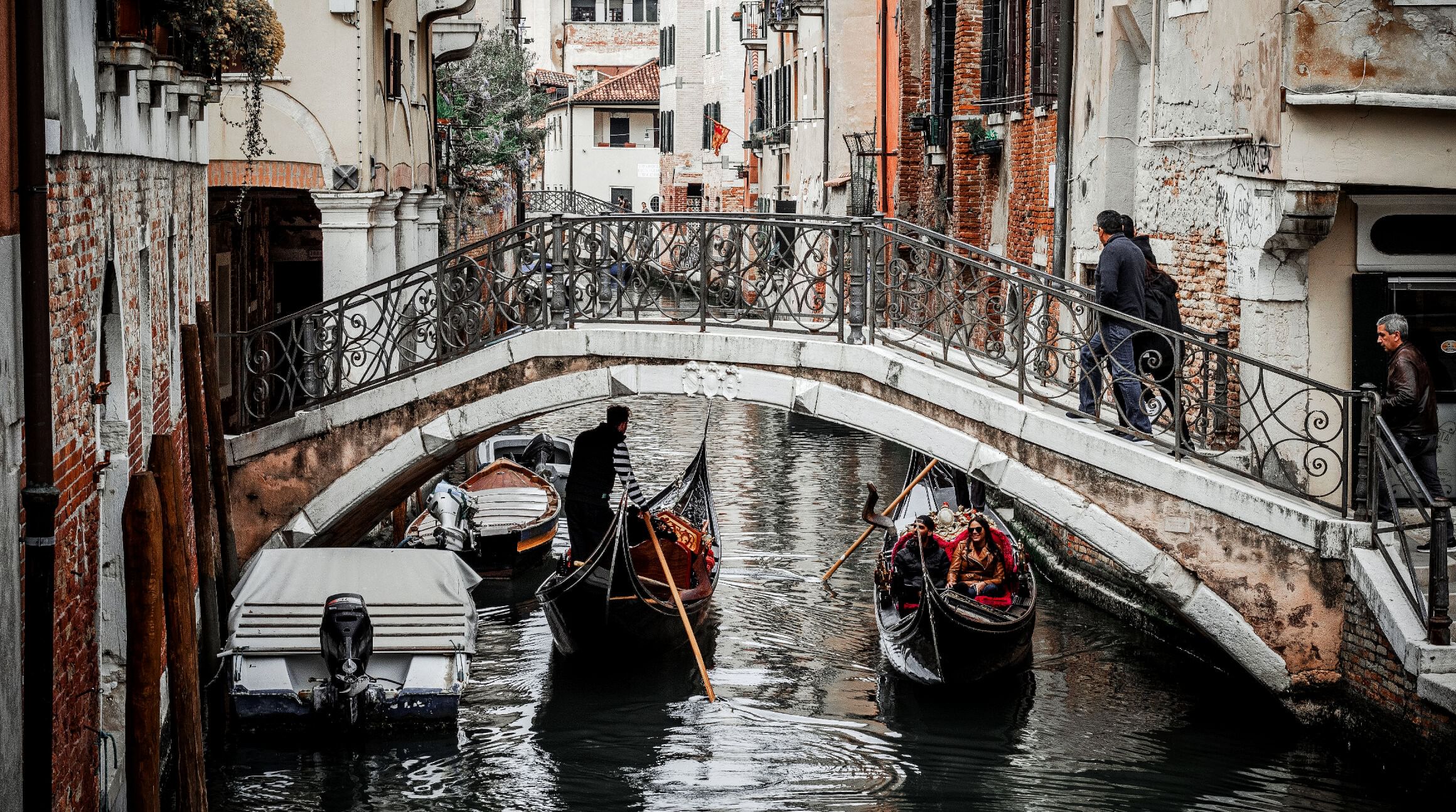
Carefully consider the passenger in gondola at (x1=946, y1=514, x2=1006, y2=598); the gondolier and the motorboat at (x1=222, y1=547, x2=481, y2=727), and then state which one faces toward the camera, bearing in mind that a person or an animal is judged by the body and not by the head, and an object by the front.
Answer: the passenger in gondola

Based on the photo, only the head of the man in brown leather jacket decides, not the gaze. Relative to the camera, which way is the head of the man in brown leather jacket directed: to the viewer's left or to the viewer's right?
to the viewer's left

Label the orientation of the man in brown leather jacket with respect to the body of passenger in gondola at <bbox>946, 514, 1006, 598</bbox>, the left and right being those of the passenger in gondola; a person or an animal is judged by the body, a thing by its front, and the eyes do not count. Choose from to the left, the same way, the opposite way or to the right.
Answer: to the right

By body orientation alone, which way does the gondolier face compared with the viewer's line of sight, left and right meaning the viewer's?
facing away from the viewer and to the right of the viewer

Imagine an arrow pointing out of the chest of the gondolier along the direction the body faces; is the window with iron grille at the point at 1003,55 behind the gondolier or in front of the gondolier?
in front

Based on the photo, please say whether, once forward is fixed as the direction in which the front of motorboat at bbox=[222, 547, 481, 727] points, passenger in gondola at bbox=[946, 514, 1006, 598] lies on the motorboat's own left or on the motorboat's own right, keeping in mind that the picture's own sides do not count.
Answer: on the motorboat's own right

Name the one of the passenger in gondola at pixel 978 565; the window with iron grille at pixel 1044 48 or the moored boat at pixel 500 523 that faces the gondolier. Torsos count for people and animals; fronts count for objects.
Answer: the window with iron grille

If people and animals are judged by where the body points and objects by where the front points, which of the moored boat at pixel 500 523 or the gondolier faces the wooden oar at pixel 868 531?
the gondolier

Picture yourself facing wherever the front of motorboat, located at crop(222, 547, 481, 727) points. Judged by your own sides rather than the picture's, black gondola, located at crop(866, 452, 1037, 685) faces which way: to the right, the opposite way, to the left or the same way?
the opposite way

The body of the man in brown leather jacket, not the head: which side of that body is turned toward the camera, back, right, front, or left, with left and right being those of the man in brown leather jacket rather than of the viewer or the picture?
left

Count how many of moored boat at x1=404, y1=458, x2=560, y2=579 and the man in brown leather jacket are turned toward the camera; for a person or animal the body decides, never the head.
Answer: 0

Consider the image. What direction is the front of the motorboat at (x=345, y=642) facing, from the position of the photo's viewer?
facing away from the viewer

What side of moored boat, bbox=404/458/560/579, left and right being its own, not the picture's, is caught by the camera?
back

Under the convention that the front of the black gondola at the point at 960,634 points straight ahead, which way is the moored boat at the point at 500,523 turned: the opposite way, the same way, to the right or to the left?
the opposite way
